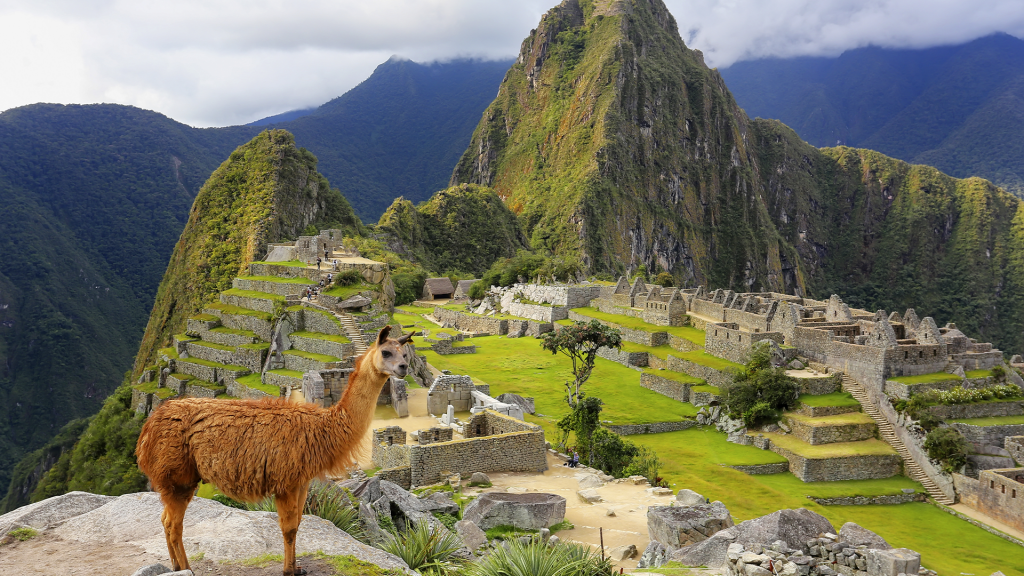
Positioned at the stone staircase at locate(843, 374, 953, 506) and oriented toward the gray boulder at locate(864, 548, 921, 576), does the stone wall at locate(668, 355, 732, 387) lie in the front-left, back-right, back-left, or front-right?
back-right

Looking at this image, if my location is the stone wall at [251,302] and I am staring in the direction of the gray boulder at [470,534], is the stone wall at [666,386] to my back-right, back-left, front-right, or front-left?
front-left

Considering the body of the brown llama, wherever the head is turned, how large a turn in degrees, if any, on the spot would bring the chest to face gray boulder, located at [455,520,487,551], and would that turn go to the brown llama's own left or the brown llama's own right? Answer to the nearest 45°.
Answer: approximately 45° to the brown llama's own left

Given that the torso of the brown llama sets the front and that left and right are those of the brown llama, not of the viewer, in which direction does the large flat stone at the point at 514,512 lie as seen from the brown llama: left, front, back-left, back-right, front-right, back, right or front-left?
front-left

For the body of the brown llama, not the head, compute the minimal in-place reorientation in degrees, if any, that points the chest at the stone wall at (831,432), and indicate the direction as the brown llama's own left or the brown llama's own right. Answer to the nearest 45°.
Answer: approximately 45° to the brown llama's own left

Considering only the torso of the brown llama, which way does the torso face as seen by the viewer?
to the viewer's right

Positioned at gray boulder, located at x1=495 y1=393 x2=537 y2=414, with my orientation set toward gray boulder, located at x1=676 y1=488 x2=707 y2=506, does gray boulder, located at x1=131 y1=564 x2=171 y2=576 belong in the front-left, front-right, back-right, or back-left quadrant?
front-right

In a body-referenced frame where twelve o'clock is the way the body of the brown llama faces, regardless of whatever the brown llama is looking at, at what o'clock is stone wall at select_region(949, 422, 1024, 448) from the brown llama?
The stone wall is roughly at 11 o'clock from the brown llama.

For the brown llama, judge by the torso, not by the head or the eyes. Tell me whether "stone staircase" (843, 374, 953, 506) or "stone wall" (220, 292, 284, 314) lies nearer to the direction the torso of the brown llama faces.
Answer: the stone staircase

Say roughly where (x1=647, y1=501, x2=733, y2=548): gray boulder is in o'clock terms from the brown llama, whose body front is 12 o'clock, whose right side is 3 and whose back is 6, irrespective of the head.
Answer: The gray boulder is roughly at 11 o'clock from the brown llama.
